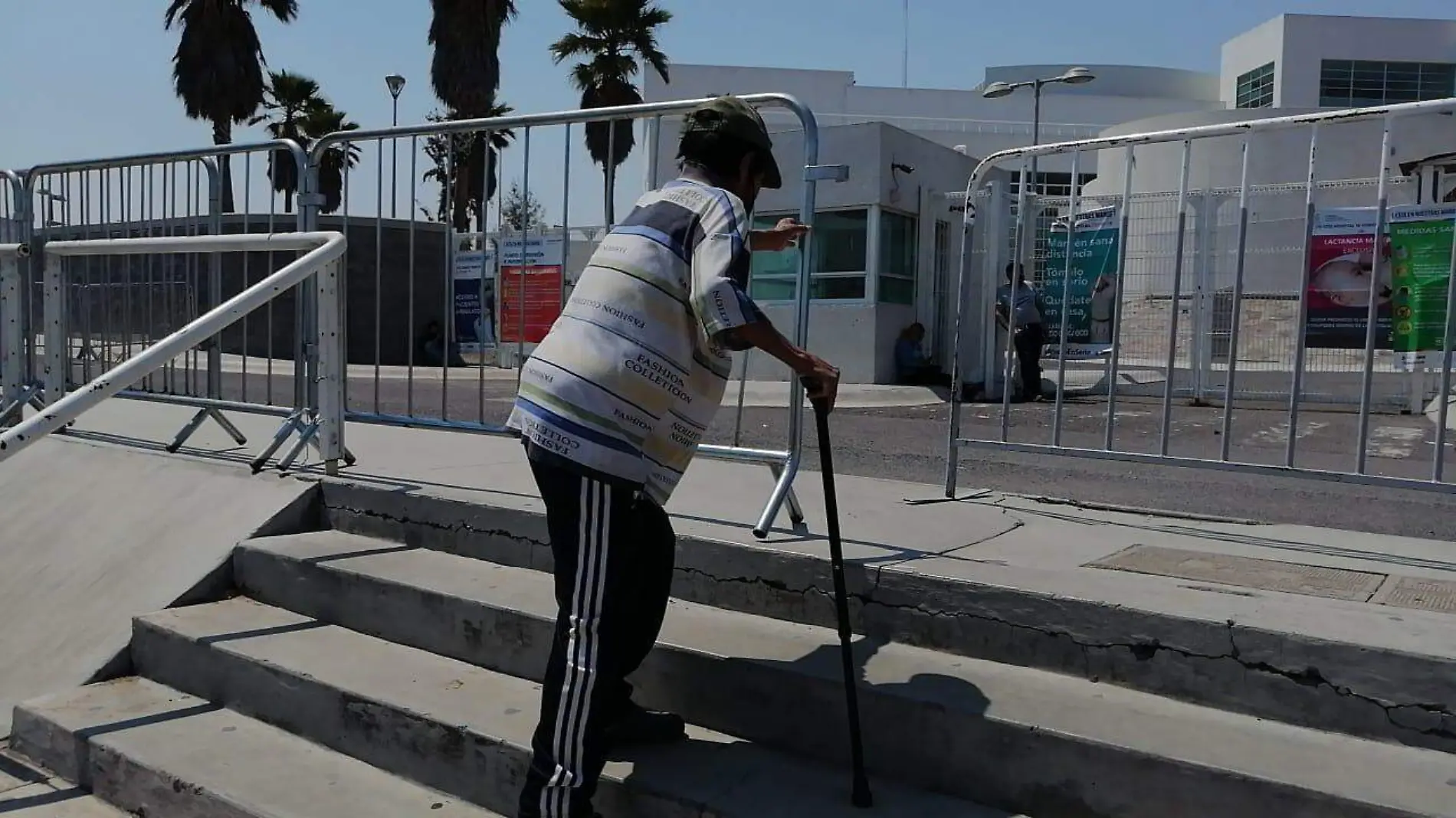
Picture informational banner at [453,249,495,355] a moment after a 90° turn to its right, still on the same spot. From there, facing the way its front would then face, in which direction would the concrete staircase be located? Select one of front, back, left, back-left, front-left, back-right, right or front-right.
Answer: left

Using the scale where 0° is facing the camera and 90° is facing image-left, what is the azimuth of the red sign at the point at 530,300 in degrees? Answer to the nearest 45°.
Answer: approximately 0°

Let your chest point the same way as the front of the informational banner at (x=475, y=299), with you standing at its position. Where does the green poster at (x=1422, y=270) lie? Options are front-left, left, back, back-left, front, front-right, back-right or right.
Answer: front-left

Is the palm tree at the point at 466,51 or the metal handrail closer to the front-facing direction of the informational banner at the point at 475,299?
the metal handrail

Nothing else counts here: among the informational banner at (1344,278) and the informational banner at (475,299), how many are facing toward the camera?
2

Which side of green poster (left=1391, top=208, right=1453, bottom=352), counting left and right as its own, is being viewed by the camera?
front

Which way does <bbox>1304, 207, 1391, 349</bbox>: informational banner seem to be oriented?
toward the camera

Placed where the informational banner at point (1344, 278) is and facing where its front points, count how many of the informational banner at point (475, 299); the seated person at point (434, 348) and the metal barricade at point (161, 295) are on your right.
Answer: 3

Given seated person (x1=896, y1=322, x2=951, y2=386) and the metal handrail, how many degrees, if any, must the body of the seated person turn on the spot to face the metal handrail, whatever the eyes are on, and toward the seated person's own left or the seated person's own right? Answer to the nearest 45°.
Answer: approximately 90° to the seated person's own right
